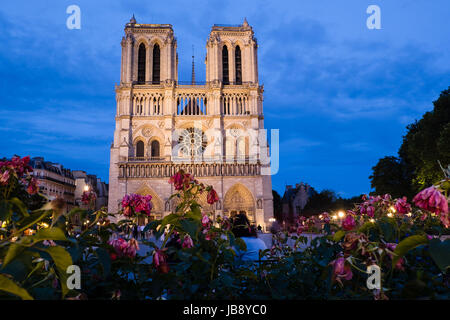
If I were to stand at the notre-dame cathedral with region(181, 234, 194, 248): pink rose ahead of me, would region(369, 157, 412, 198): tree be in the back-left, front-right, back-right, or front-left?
front-left

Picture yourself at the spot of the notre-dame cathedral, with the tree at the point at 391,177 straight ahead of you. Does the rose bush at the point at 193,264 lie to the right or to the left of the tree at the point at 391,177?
right

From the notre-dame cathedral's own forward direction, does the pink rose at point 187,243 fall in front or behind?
in front

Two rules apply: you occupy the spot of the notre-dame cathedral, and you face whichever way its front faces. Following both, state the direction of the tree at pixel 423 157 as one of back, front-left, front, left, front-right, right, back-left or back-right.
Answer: front-left

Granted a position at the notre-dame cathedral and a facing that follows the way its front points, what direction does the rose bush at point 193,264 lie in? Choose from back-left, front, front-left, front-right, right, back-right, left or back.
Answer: front

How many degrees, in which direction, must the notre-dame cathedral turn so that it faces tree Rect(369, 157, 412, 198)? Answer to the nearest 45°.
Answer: approximately 45° to its left

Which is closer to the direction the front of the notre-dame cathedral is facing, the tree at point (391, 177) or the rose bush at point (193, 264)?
the rose bush

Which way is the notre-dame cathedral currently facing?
toward the camera
